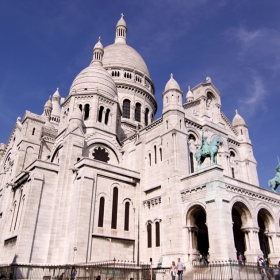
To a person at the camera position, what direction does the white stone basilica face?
facing the viewer and to the right of the viewer
